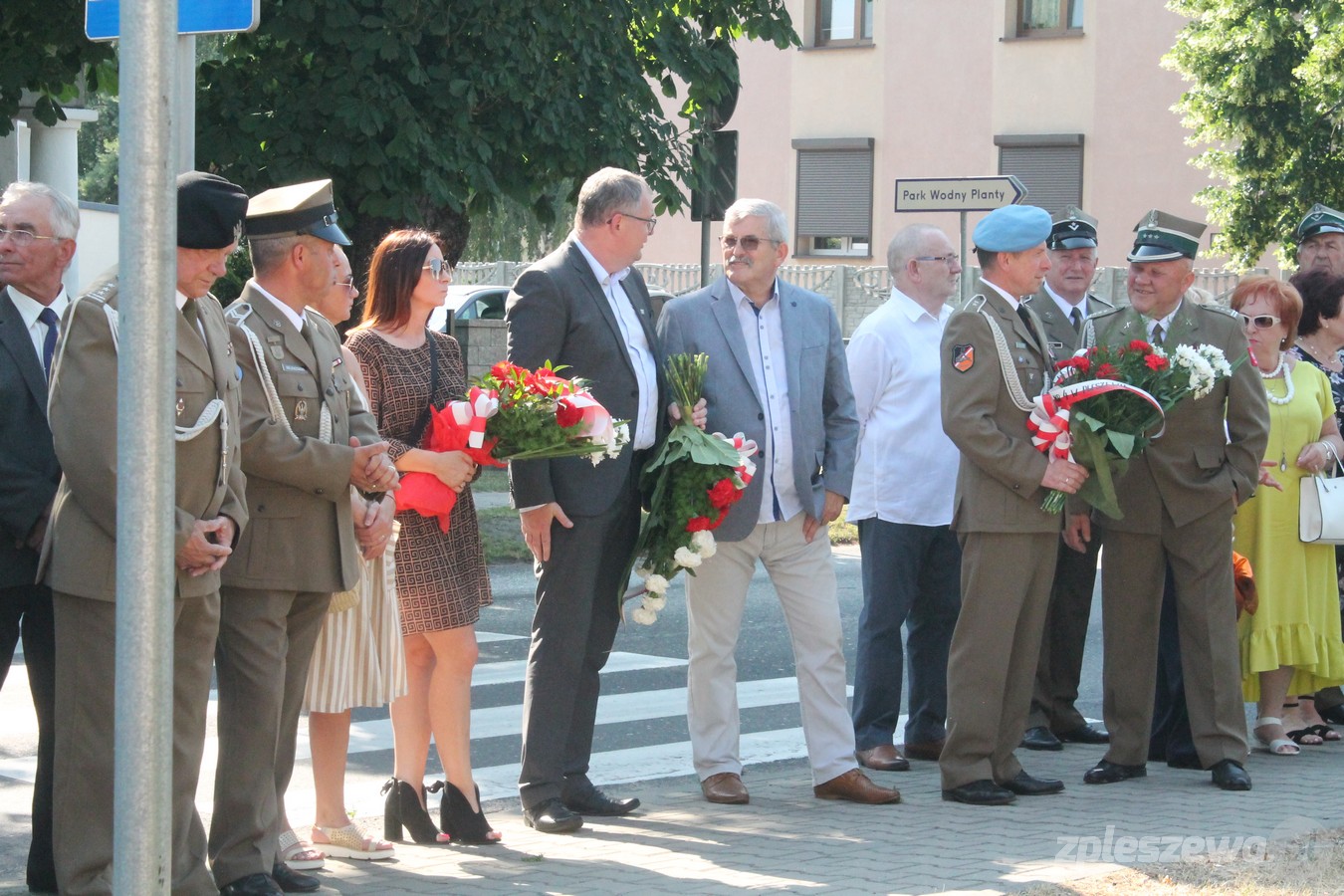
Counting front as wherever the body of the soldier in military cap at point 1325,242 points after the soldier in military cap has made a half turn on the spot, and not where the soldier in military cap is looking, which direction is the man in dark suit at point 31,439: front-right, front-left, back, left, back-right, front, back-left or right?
back-left

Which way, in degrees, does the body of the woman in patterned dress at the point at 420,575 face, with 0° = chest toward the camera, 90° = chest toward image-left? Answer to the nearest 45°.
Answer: approximately 315°

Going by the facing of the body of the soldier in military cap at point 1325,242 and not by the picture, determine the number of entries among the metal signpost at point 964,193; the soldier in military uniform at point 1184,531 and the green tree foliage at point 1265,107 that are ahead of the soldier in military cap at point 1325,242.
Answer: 1

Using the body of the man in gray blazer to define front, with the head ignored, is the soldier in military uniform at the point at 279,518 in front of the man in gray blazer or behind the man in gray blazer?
in front

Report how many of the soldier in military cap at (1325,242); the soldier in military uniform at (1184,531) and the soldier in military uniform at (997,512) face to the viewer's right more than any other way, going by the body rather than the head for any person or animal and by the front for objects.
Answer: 1

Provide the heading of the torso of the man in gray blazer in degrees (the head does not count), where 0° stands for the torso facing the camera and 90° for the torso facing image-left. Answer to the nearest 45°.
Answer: approximately 0°

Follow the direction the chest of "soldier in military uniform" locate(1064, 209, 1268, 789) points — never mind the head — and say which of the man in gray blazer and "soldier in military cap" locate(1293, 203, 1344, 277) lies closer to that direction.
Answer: the man in gray blazer

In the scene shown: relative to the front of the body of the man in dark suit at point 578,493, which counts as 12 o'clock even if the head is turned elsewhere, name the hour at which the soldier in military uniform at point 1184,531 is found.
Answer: The soldier in military uniform is roughly at 10 o'clock from the man in dark suit.

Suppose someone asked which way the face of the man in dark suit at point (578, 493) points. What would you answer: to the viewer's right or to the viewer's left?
to the viewer's right

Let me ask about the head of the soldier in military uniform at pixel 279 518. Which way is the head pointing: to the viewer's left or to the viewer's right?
to the viewer's right

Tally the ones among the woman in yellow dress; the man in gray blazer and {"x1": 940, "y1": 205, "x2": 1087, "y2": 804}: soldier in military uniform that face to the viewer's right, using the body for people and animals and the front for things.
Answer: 1

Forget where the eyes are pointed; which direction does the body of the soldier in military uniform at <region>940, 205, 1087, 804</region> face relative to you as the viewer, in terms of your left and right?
facing to the right of the viewer

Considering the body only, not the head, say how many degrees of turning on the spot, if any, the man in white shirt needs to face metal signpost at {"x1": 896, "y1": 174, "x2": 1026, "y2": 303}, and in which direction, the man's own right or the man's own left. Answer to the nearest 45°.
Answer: approximately 135° to the man's own left

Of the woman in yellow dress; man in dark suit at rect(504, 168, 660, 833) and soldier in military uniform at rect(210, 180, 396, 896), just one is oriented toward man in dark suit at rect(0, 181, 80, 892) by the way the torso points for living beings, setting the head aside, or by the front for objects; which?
the woman in yellow dress

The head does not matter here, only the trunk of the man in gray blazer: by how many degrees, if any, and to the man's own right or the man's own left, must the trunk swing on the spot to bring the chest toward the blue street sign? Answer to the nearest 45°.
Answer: approximately 45° to the man's own right
